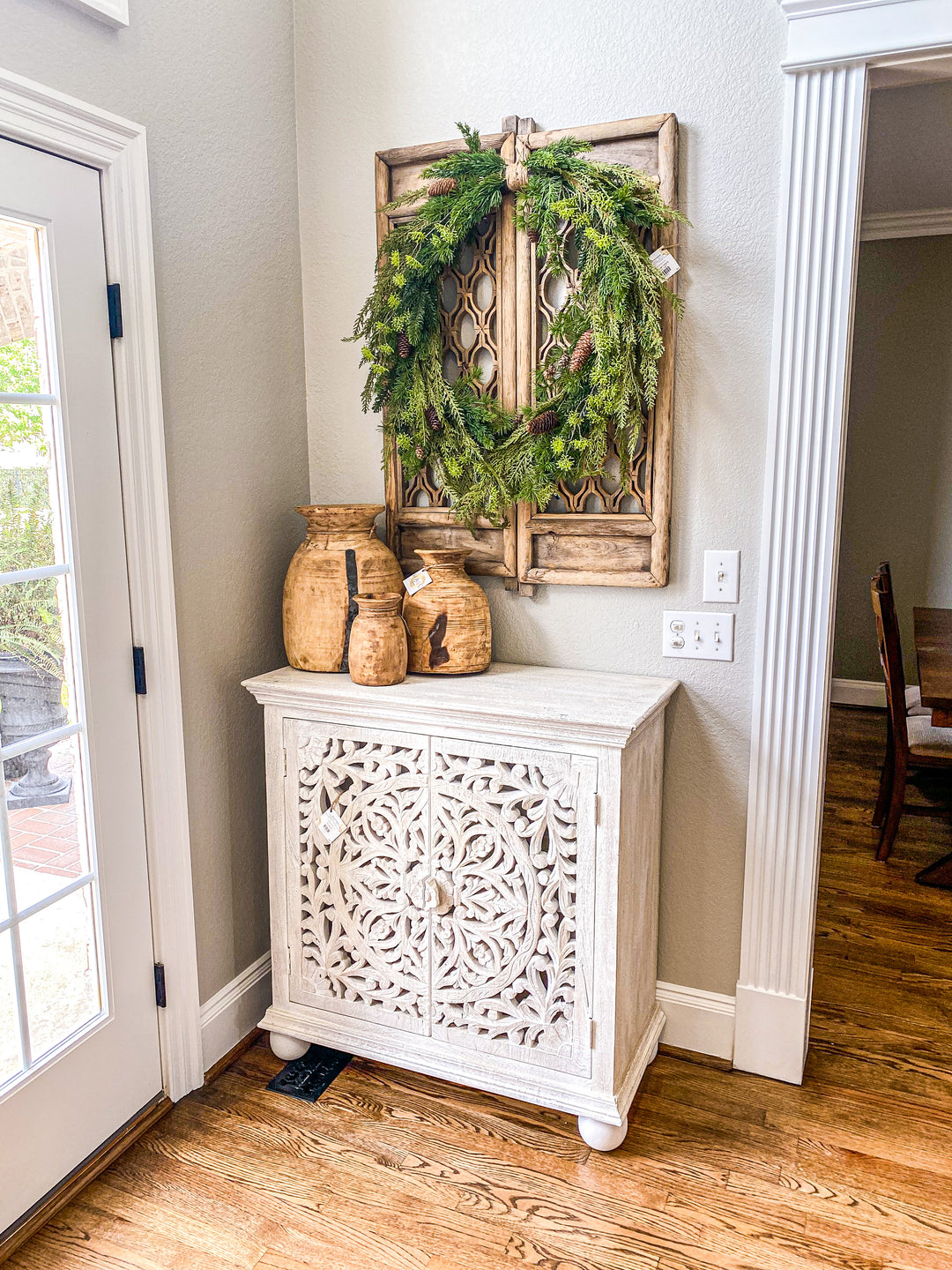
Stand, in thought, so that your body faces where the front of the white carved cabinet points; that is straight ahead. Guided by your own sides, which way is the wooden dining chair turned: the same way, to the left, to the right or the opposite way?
to the left

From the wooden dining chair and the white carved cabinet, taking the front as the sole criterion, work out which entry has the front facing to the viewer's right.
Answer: the wooden dining chair

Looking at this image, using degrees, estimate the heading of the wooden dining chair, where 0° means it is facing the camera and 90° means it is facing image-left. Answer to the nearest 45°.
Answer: approximately 270°

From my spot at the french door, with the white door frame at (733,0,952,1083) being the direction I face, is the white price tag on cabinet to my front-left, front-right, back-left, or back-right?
front-left

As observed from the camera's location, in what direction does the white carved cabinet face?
facing the viewer and to the left of the viewer

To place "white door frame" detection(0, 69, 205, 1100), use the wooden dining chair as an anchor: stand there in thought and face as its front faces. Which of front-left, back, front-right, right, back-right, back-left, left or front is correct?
back-right

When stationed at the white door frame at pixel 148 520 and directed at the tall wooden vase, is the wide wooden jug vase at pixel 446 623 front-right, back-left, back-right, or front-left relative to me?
front-right

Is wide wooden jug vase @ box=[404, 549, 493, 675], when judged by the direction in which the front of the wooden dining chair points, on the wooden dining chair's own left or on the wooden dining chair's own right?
on the wooden dining chair's own right

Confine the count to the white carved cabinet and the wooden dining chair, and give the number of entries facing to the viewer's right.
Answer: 1
